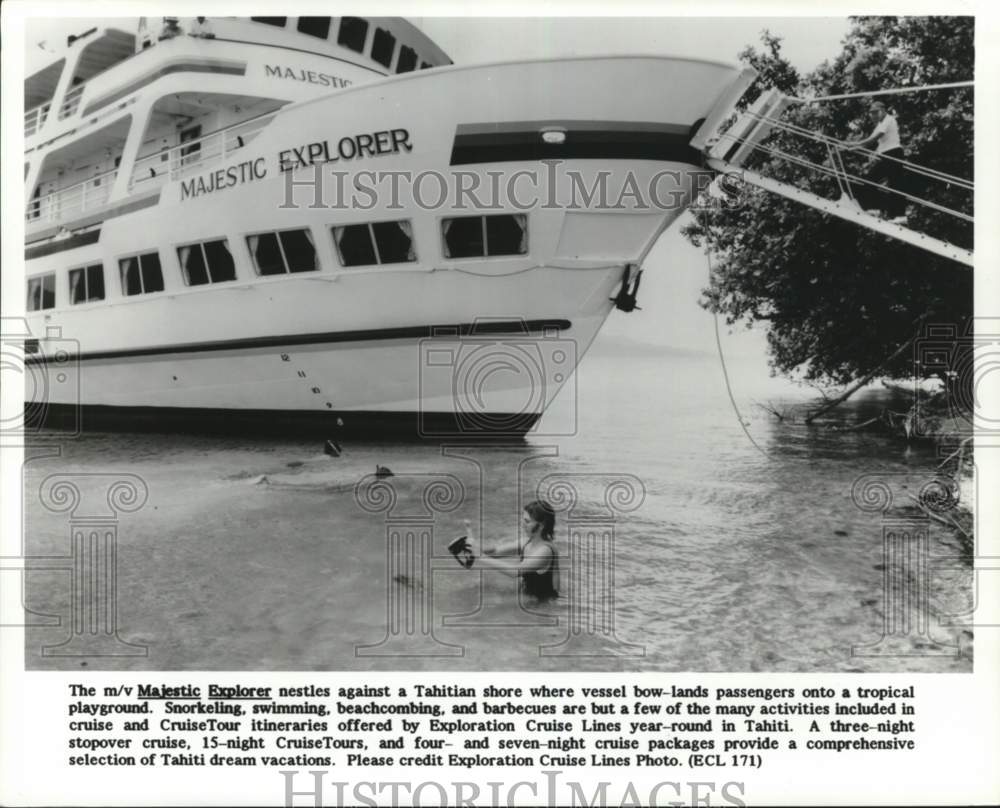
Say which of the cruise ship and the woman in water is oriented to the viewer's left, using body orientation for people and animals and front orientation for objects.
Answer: the woman in water

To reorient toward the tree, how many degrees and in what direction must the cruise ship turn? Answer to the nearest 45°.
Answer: approximately 45° to its left

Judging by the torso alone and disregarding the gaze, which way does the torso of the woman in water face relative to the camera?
to the viewer's left

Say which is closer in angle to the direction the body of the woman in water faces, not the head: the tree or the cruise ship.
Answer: the cruise ship

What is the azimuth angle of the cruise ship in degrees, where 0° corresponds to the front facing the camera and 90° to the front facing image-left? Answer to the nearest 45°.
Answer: approximately 315°

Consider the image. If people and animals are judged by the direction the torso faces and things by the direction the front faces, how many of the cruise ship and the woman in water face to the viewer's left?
1
